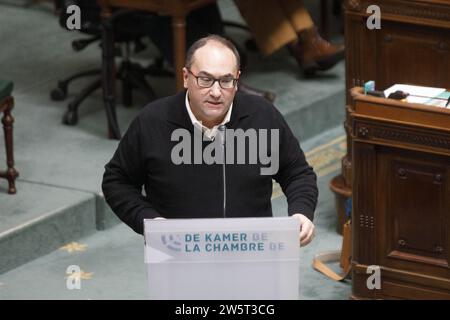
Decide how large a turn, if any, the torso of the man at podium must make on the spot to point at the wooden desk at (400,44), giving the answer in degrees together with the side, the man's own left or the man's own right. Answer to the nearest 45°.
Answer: approximately 135° to the man's own left

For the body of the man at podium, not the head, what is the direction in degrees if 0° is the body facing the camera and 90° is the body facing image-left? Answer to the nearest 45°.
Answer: approximately 0°

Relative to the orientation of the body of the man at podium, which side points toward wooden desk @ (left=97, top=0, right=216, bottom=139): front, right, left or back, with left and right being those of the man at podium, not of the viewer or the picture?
back

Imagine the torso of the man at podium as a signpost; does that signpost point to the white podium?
yes

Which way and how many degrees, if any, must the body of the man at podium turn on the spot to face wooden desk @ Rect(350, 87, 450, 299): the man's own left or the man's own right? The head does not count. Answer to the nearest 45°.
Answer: approximately 135° to the man's own left

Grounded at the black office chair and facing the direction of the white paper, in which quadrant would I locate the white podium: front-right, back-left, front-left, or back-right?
front-right

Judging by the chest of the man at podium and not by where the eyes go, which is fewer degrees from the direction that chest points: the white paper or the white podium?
the white podium

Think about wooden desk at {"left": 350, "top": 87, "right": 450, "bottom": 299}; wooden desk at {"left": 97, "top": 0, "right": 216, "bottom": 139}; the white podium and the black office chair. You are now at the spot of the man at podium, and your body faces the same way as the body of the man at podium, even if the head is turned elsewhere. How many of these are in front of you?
1

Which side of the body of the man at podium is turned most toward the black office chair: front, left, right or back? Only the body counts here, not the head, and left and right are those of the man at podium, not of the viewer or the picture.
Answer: back

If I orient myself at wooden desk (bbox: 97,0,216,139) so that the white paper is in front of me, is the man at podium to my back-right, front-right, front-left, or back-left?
front-right

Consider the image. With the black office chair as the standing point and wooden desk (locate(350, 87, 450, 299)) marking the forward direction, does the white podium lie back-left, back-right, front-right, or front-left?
front-right
